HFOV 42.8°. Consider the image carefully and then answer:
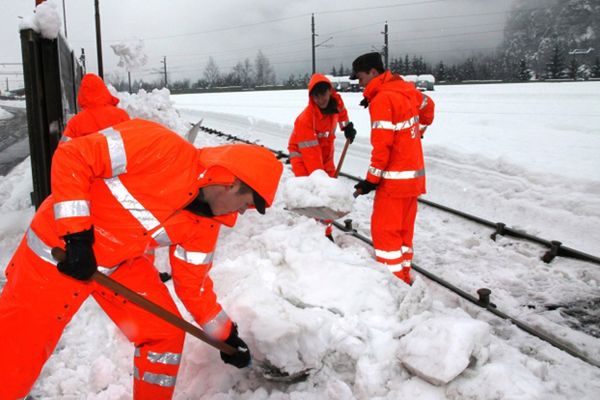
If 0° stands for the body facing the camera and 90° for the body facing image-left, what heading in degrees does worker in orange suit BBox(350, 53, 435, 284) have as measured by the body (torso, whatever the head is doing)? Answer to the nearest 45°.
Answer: approximately 135°

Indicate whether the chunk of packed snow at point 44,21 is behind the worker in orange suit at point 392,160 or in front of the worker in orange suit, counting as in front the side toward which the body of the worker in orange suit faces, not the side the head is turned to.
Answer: in front

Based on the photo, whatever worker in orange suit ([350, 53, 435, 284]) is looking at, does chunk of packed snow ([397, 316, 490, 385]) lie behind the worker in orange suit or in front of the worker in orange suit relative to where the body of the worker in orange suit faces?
behind

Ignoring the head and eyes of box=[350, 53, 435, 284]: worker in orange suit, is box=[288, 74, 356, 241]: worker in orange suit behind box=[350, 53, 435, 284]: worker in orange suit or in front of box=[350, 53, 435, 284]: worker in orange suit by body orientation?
in front

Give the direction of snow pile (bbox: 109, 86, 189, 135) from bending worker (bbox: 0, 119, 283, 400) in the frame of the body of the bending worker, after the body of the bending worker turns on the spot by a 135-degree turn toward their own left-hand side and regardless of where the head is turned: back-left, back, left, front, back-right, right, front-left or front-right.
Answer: front

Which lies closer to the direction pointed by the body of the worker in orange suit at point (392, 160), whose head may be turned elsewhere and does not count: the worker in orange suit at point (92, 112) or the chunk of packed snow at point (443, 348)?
the worker in orange suit

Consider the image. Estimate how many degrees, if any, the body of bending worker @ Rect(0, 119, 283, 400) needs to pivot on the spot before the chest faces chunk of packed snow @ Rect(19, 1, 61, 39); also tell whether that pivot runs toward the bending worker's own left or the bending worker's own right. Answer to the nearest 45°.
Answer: approximately 135° to the bending worker's own left

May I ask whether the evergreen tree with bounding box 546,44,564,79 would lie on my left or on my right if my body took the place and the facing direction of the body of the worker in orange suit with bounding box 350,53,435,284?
on my right

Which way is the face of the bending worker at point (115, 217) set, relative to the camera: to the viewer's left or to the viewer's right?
to the viewer's right

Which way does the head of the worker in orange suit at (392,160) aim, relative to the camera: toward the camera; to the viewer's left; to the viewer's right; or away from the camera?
to the viewer's left
